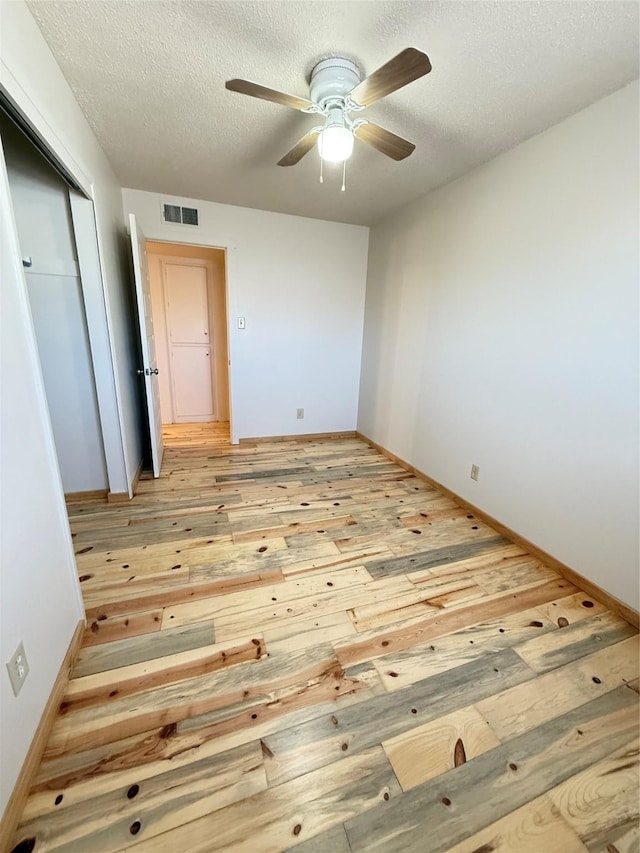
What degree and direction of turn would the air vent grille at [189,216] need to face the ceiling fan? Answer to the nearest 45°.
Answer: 0° — it already faces it

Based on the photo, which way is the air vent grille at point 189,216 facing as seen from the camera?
toward the camera

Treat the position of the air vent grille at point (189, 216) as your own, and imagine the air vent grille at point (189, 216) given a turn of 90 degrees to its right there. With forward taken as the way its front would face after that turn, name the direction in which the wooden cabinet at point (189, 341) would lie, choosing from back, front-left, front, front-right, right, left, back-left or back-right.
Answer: right

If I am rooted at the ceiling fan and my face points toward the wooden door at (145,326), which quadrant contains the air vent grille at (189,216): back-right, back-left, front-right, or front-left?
front-right
